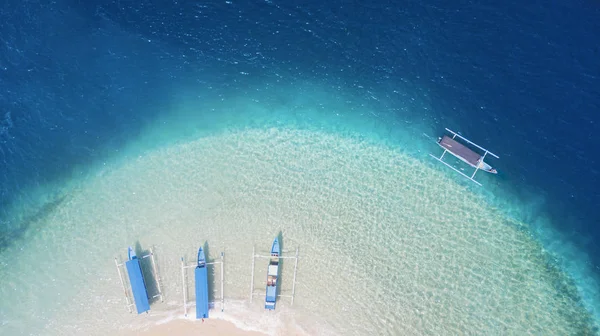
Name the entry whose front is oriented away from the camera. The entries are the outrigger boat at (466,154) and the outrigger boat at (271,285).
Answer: the outrigger boat at (271,285)

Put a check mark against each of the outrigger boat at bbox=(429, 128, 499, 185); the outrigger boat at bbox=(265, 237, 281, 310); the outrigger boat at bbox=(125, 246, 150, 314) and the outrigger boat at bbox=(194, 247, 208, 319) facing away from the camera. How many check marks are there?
3

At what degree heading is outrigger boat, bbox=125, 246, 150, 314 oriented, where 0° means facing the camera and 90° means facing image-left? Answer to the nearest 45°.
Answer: approximately 180°

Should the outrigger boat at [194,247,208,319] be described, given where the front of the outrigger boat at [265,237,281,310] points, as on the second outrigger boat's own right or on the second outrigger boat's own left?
on the second outrigger boat's own left

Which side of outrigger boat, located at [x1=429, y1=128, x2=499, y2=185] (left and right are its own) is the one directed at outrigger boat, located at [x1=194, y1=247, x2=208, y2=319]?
right

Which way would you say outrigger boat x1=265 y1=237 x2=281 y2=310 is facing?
away from the camera

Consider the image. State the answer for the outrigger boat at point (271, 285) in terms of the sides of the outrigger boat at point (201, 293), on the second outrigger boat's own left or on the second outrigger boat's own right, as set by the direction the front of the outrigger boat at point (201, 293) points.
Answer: on the second outrigger boat's own right

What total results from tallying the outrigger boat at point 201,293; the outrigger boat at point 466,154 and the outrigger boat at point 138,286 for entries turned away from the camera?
2

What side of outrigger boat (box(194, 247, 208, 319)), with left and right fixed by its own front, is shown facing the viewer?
back
